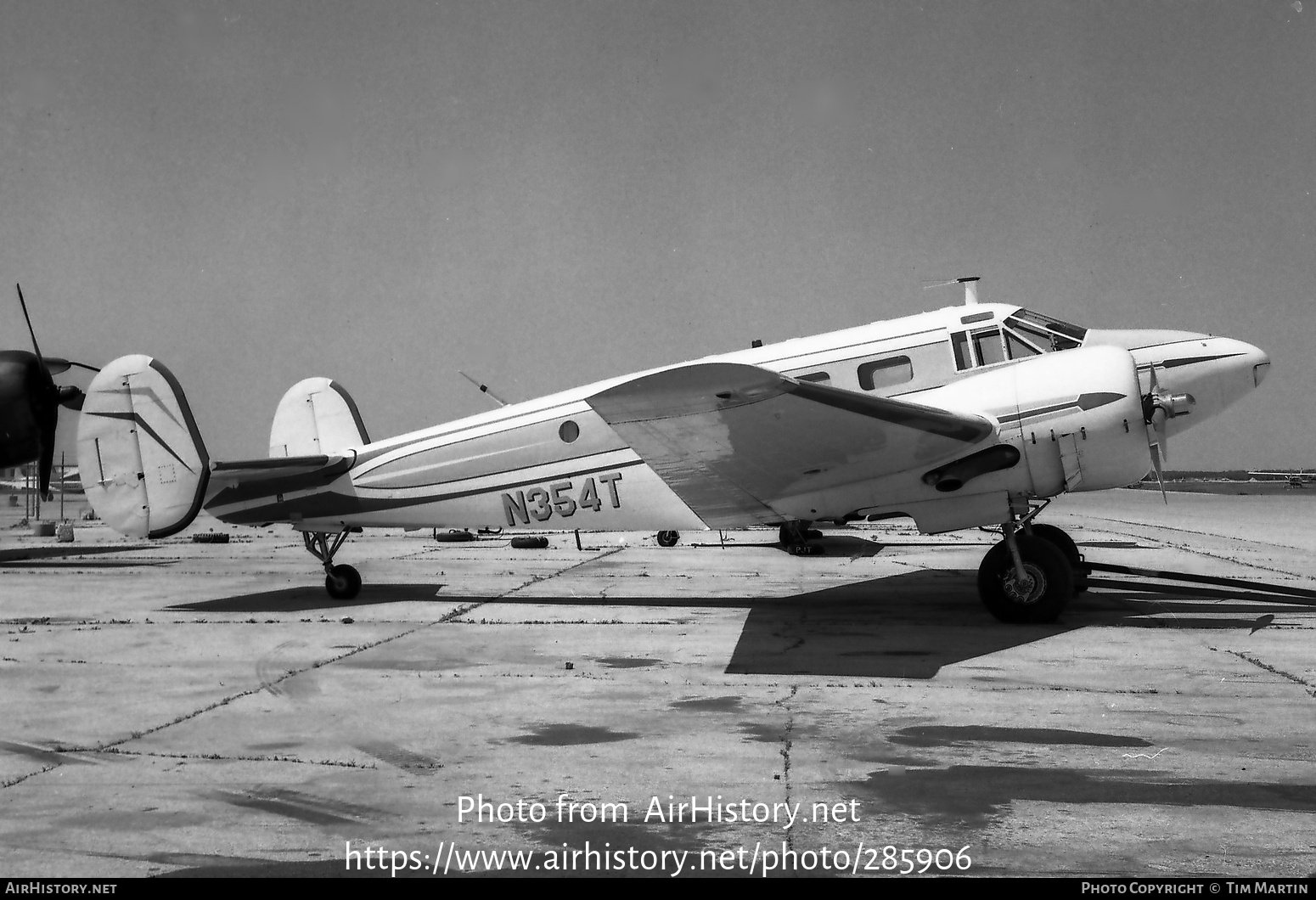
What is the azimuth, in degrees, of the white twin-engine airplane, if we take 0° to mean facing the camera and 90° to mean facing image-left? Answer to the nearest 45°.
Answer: approximately 270°
